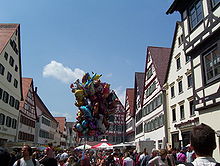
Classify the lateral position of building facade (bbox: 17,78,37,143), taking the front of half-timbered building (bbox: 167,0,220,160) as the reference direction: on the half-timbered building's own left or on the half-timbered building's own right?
on the half-timbered building's own right

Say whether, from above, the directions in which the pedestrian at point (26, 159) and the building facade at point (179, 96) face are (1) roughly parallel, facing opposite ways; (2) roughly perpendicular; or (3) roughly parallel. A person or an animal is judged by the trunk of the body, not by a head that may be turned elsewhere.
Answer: roughly perpendicular

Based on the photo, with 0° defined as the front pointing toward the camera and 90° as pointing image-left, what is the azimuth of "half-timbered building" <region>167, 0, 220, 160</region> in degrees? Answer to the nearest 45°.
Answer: approximately 45°

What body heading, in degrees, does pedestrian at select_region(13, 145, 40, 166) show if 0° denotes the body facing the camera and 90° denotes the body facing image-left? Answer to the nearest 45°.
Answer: approximately 0°
